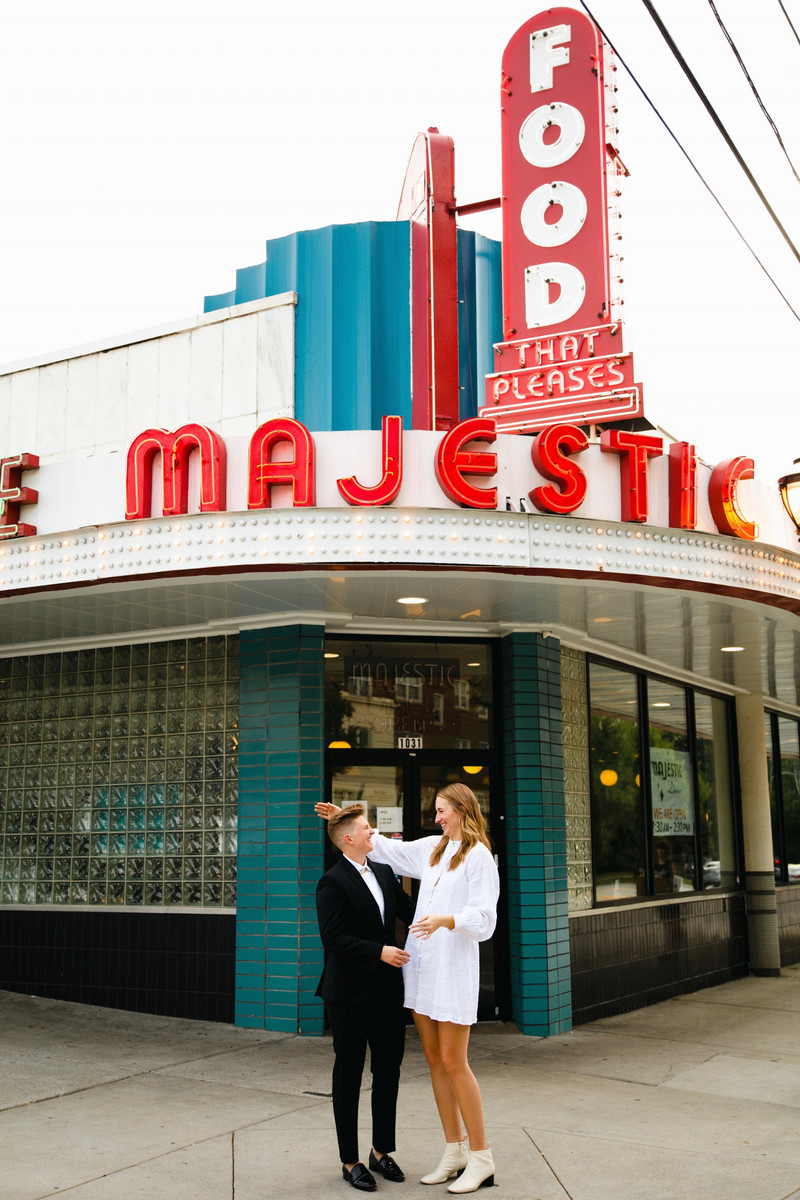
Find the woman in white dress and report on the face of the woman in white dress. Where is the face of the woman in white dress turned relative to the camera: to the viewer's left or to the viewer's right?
to the viewer's left

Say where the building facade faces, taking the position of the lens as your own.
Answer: facing the viewer

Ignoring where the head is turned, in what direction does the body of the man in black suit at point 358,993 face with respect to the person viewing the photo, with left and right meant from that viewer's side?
facing the viewer and to the right of the viewer

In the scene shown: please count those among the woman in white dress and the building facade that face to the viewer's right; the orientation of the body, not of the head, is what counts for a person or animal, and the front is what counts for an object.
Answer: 0

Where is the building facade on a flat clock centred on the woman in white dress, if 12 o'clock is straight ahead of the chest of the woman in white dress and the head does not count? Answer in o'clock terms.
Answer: The building facade is roughly at 4 o'clock from the woman in white dress.

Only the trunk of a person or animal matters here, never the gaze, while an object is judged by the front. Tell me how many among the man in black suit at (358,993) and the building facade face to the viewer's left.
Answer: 0

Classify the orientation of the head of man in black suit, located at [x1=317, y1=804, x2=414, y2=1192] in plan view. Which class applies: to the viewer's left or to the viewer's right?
to the viewer's right

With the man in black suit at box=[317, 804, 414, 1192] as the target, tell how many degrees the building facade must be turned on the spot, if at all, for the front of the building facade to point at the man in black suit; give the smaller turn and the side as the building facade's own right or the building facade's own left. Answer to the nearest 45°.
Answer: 0° — it already faces them

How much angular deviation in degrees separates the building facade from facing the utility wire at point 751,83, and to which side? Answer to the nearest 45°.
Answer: approximately 45° to its left
